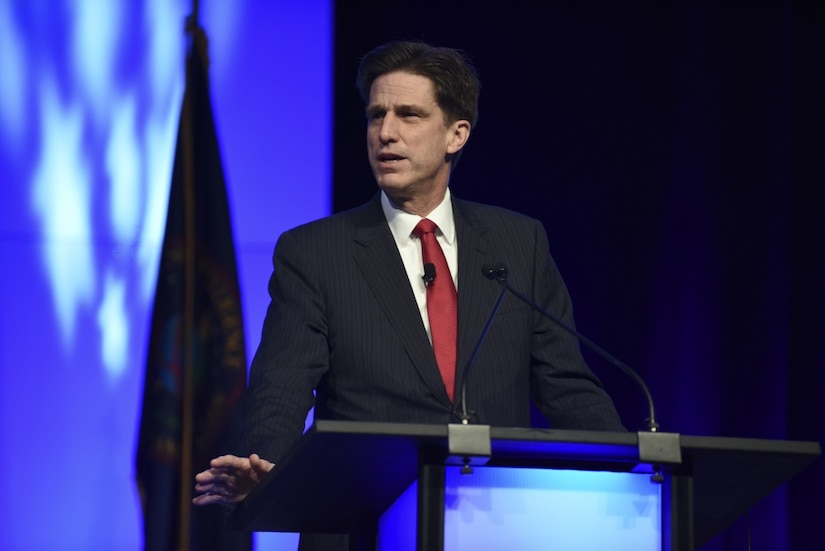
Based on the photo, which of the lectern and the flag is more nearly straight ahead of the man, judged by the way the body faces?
the lectern

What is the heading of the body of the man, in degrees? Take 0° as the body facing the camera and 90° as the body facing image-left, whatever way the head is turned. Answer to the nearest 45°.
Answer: approximately 0°

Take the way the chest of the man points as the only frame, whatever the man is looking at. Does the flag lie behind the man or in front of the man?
behind

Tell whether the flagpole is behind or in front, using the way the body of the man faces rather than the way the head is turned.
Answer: behind

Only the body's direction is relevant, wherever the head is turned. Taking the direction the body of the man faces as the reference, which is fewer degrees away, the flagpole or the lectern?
the lectern
